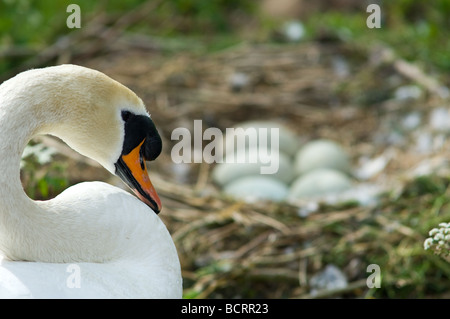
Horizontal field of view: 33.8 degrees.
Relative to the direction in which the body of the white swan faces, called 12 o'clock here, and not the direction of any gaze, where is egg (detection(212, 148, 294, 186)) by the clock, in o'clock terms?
The egg is roughly at 10 o'clock from the white swan.

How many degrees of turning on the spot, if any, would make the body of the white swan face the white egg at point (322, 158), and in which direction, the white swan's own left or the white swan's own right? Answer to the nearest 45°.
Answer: approximately 45° to the white swan's own left

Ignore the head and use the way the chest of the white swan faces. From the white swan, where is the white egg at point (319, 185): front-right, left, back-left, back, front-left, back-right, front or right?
front-left

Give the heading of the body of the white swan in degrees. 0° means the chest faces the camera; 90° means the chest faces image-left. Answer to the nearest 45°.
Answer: approximately 270°
